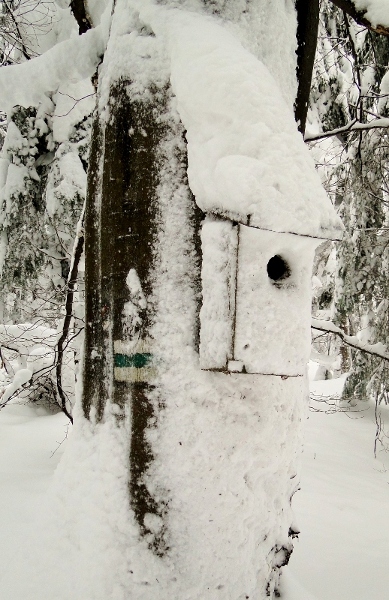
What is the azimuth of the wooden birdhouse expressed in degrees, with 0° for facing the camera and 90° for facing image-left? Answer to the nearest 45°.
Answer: approximately 315°

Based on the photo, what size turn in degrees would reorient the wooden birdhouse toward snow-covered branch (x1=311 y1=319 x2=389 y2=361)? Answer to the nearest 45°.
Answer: approximately 135° to its left
